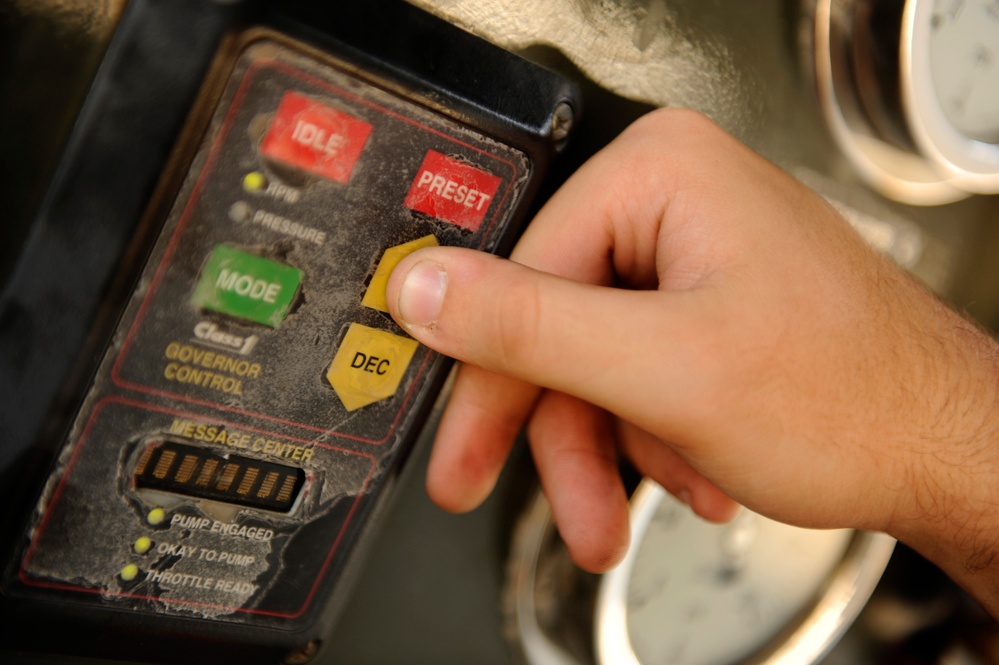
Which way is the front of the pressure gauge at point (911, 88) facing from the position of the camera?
facing the viewer and to the right of the viewer

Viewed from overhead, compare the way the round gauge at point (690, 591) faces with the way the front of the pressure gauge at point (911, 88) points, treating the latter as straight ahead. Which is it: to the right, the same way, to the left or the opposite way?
the same way

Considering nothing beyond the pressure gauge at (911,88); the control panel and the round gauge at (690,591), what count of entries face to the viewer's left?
0

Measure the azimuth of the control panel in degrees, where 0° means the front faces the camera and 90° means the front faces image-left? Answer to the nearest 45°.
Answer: approximately 315°
